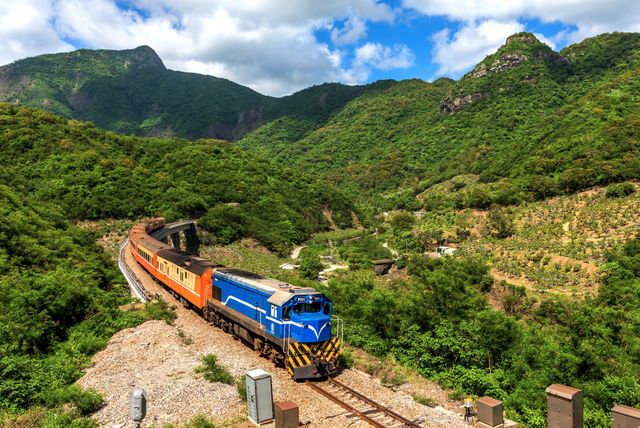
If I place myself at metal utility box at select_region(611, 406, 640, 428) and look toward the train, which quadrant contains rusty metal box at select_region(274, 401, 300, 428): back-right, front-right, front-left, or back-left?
front-left

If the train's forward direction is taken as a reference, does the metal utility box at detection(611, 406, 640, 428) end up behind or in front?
in front

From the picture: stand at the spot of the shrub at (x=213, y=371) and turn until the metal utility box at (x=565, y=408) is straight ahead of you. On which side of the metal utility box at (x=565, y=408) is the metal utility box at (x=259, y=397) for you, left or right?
right

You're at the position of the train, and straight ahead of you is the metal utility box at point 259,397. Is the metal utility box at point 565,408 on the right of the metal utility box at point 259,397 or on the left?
left

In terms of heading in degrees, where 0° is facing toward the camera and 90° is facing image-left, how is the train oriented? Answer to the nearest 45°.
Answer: approximately 315°

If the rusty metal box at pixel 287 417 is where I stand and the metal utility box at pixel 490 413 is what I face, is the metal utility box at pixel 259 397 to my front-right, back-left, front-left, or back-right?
back-left

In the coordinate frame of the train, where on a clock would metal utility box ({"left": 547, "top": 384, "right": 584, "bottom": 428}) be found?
The metal utility box is roughly at 12 o'clock from the train.

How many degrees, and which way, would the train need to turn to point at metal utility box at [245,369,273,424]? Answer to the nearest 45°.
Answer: approximately 45° to its right

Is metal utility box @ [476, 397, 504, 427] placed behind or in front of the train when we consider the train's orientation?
in front

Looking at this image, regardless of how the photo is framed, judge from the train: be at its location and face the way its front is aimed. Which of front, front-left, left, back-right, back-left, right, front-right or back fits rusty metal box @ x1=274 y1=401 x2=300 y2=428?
front-right
